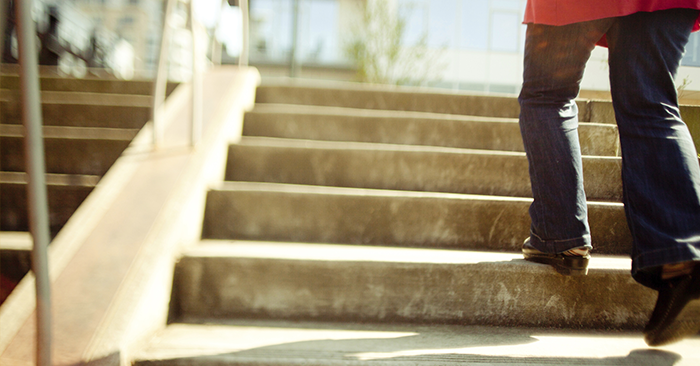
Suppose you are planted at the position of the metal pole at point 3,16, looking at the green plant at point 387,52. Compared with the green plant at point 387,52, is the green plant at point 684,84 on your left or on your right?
right

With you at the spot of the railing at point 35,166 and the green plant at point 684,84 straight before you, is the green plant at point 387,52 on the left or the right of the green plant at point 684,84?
left

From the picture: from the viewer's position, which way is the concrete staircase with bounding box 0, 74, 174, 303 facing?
facing the viewer

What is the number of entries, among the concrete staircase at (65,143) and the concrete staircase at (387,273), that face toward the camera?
2

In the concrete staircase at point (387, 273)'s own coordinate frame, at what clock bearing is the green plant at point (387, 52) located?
The green plant is roughly at 6 o'clock from the concrete staircase.

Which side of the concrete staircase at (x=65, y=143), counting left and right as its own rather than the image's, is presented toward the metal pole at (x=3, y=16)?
back

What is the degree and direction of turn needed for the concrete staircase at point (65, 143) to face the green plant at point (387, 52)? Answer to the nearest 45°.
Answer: approximately 135° to its left
